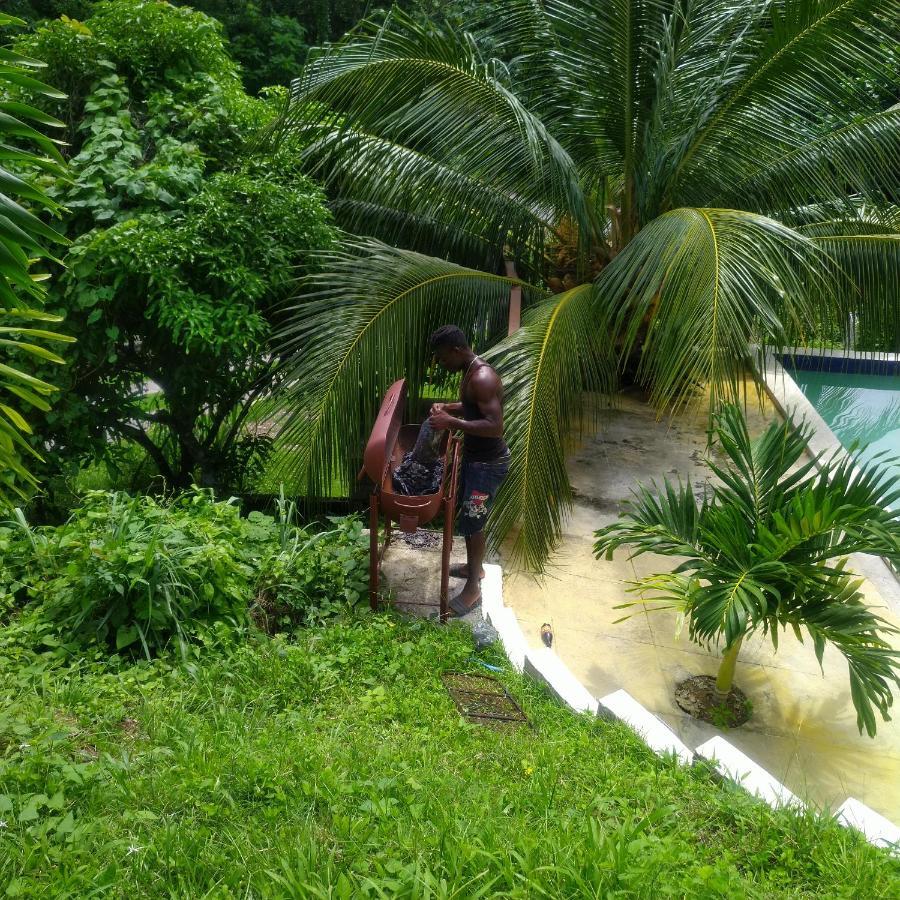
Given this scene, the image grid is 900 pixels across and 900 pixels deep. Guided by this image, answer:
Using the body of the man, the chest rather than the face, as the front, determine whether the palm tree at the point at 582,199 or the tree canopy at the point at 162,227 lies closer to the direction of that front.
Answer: the tree canopy

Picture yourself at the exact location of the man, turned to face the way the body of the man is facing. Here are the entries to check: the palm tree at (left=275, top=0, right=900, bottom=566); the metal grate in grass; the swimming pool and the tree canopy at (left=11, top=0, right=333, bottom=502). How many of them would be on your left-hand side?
1

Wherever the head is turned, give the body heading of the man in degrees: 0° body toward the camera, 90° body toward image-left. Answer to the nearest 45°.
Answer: approximately 90°

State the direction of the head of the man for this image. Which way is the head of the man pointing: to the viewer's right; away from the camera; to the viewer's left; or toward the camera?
to the viewer's left

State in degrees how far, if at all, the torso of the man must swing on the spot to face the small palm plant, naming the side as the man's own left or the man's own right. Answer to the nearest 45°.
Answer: approximately 180°

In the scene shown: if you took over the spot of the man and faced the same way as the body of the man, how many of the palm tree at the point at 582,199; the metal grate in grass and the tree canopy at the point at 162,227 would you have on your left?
1

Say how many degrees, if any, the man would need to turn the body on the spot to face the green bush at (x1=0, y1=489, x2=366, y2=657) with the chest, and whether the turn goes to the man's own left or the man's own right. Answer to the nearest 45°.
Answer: approximately 45° to the man's own left

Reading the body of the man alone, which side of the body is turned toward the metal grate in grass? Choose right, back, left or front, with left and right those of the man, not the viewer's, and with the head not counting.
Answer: left
